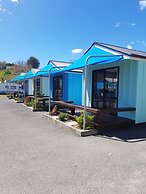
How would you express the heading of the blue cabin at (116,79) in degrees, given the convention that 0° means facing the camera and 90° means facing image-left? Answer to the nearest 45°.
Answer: approximately 45°

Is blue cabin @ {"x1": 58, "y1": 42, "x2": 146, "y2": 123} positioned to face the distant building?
no
